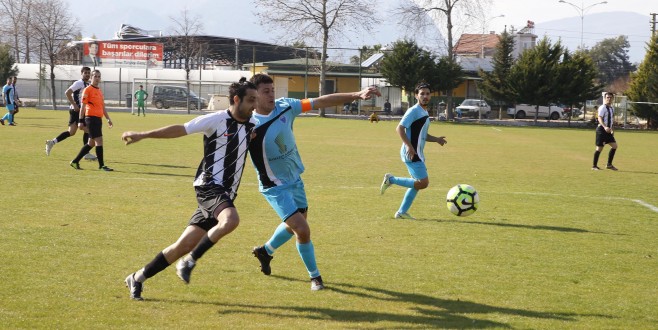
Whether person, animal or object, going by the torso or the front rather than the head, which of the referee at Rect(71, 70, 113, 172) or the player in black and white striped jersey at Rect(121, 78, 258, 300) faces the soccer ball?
the referee

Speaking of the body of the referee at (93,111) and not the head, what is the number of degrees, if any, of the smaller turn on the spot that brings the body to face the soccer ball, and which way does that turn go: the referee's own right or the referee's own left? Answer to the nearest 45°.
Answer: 0° — they already face it

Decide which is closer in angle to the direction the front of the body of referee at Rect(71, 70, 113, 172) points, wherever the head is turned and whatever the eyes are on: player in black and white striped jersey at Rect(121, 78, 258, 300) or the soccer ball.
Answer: the soccer ball

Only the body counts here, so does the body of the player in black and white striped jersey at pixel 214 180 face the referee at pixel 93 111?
no

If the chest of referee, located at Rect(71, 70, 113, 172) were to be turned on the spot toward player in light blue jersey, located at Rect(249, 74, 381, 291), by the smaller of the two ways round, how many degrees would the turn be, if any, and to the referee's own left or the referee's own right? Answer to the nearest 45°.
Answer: approximately 45° to the referee's own right

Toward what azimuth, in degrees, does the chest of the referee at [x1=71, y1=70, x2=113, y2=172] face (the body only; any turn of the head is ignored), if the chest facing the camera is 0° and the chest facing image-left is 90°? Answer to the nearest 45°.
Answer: approximately 315°

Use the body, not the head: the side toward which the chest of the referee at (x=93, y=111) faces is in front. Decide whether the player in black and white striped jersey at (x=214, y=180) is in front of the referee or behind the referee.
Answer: in front

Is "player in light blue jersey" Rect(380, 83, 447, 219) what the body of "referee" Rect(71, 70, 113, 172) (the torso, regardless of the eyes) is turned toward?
yes
